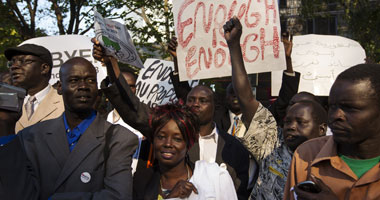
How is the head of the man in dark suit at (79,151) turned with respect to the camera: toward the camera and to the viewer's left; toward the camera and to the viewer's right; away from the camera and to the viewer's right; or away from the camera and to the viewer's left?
toward the camera and to the viewer's right

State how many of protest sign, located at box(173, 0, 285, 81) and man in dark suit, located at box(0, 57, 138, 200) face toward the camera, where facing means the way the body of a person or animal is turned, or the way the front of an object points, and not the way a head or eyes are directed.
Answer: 2

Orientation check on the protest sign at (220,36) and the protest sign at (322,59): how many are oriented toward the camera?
2

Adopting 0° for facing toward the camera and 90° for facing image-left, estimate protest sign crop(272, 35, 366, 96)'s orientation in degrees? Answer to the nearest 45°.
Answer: approximately 0°

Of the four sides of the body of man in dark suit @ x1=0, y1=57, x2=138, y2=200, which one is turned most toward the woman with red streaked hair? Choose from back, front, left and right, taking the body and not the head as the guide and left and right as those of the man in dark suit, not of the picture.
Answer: left

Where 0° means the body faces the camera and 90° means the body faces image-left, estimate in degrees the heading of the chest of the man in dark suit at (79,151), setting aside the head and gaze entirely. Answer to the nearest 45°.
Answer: approximately 0°

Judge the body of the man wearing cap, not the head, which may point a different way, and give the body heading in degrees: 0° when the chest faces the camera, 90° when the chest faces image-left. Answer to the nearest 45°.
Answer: approximately 45°
